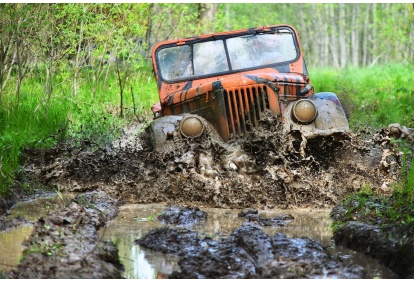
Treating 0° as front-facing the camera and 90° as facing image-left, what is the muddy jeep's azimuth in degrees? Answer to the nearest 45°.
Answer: approximately 0°

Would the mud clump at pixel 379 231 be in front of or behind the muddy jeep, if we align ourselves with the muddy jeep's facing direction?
in front

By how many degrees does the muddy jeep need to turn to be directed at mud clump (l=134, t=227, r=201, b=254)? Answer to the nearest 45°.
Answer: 0° — it already faces it

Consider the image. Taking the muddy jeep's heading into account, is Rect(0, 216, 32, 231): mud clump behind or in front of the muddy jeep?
in front

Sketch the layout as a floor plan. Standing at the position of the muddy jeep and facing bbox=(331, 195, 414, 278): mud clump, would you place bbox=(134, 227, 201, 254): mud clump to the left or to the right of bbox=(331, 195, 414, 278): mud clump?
right
